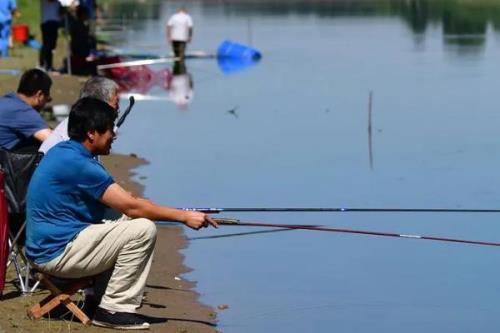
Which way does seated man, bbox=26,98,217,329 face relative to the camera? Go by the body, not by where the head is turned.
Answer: to the viewer's right

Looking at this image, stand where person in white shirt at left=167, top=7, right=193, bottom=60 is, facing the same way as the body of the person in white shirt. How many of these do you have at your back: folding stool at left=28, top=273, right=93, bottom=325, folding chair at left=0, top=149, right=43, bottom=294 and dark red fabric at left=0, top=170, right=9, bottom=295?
3

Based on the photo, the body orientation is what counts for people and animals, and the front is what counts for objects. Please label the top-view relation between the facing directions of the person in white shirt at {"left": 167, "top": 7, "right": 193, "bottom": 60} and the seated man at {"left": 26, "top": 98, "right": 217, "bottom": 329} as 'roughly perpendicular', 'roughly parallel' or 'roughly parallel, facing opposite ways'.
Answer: roughly perpendicular

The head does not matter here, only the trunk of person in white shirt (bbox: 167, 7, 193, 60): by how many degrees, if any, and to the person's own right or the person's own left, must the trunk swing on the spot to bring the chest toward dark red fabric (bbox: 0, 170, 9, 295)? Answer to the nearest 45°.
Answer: approximately 180°

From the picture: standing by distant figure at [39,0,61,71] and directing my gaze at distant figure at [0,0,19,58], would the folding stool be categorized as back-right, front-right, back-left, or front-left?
back-left

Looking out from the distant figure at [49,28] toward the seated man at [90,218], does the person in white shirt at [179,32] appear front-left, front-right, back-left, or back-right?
back-left

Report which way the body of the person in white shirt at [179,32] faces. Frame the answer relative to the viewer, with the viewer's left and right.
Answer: facing away from the viewer

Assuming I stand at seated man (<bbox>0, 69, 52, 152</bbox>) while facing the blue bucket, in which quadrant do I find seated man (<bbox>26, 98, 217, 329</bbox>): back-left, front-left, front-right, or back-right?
back-right

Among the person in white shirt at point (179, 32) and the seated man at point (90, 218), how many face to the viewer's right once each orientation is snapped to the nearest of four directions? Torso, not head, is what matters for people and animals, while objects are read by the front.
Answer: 1

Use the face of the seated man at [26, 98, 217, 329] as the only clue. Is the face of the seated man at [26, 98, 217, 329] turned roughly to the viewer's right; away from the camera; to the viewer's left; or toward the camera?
to the viewer's right

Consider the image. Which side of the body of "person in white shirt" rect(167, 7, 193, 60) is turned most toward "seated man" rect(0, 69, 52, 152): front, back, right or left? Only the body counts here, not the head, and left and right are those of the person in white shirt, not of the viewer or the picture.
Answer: back

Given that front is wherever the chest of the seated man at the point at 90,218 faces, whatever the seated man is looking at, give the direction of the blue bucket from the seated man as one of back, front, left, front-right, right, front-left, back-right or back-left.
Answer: left

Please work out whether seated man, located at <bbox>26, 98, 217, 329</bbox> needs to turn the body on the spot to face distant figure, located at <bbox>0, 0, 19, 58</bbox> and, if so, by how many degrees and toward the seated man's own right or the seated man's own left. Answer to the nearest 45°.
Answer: approximately 90° to the seated man's own left

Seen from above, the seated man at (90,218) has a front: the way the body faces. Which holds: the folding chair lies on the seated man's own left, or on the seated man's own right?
on the seated man's own left
